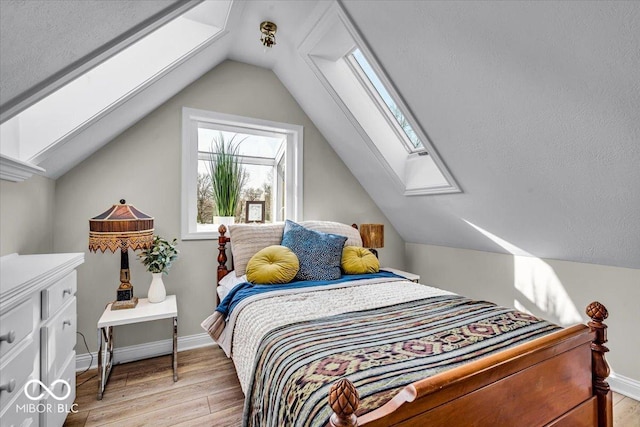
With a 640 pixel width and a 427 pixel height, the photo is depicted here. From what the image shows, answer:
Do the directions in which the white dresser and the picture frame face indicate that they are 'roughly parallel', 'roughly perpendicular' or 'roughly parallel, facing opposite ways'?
roughly perpendicular

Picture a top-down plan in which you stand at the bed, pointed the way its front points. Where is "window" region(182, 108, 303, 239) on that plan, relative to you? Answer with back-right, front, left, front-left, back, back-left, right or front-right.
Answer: back

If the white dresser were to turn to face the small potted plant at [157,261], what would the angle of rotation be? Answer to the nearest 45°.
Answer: approximately 90° to its left

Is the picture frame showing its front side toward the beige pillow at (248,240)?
yes

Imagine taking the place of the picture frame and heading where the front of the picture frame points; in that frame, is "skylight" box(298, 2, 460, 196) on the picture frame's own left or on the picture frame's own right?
on the picture frame's own left

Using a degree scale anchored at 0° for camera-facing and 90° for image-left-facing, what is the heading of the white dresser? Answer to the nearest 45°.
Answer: approximately 315°

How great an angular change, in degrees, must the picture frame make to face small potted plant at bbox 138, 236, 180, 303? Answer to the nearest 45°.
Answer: approximately 45° to its right

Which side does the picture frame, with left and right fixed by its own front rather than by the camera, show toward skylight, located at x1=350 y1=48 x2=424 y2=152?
left

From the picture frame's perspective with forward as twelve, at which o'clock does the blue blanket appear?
The blue blanket is roughly at 12 o'clock from the picture frame.

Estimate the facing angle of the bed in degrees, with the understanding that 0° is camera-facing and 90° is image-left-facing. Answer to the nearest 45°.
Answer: approximately 315°

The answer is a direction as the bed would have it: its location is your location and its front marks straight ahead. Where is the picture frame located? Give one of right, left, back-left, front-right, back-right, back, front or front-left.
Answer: back
